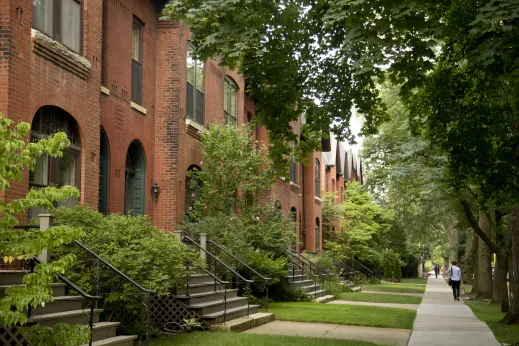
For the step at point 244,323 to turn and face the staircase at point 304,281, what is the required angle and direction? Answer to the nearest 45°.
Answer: approximately 135° to its left

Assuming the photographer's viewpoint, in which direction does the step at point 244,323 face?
facing the viewer and to the right of the viewer

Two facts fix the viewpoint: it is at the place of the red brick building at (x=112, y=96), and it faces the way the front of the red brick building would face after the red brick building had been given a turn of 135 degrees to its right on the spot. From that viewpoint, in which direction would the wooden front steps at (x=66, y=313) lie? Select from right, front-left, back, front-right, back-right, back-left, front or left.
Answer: left

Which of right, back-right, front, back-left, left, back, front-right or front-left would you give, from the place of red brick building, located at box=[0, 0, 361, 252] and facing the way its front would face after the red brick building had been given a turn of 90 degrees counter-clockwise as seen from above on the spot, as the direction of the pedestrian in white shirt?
front

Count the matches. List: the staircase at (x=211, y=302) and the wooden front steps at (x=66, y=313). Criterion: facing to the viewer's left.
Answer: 0

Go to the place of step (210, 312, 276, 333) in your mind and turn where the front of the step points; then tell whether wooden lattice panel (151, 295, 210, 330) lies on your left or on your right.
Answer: on your right

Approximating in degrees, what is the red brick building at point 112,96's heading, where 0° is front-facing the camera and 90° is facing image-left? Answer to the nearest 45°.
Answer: approximately 315°

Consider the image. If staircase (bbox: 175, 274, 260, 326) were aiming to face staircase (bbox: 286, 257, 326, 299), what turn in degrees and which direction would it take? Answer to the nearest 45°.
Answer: approximately 135° to its left

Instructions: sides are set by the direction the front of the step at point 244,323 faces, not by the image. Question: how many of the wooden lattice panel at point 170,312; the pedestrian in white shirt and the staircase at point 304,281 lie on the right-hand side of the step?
1
